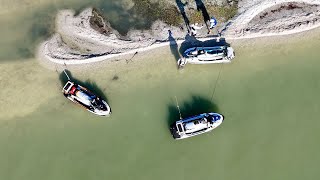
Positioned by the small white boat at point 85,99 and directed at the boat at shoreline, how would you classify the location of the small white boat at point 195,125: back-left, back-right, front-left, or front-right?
front-right

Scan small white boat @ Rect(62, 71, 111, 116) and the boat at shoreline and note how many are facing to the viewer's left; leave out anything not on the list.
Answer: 1

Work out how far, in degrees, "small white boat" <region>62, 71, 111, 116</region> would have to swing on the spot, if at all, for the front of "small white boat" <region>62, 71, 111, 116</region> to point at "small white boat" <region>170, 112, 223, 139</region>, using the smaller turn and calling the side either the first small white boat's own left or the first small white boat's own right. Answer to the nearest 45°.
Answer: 0° — it already faces it

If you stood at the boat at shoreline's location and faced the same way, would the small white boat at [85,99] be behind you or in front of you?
in front

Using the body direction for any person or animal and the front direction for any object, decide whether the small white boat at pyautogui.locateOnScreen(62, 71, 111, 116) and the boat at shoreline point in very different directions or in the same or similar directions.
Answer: very different directions

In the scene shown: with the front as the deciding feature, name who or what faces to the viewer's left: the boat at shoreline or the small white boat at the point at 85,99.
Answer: the boat at shoreline

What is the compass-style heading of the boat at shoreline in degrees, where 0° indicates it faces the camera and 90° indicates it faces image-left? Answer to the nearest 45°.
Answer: approximately 90°
